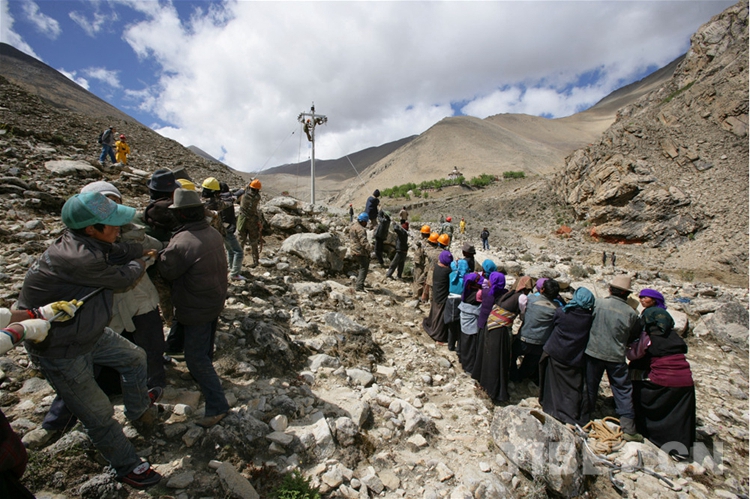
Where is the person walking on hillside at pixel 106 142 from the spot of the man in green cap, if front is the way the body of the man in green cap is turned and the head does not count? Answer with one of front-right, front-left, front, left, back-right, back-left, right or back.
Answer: left

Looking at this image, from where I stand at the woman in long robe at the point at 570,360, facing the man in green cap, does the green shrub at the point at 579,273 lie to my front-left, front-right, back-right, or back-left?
back-right

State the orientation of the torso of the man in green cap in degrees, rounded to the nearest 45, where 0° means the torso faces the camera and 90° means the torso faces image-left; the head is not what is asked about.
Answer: approximately 270°

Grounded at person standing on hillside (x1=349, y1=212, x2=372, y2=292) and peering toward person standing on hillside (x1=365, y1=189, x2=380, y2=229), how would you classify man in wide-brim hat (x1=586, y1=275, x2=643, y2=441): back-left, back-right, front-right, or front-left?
back-right

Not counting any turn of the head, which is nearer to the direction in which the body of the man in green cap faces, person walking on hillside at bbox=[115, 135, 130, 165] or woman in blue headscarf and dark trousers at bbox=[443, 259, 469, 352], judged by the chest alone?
the woman in blue headscarf and dark trousers

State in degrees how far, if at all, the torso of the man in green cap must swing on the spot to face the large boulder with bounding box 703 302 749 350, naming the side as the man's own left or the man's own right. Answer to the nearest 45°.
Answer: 0° — they already face it

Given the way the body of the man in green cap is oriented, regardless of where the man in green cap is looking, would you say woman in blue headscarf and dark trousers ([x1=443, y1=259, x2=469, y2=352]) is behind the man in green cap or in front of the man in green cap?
in front

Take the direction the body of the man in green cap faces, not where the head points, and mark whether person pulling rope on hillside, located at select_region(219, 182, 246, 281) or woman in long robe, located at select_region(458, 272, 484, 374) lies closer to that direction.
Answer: the woman in long robe
